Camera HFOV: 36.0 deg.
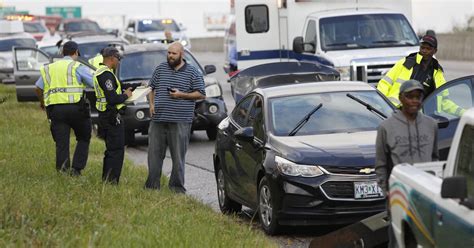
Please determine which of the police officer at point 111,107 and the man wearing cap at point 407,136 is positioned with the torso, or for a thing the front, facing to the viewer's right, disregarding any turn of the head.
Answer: the police officer

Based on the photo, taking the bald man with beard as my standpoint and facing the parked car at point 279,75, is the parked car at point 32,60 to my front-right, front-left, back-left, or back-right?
front-left

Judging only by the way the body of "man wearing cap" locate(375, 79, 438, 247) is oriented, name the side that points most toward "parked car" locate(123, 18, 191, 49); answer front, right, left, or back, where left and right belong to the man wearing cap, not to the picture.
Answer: back

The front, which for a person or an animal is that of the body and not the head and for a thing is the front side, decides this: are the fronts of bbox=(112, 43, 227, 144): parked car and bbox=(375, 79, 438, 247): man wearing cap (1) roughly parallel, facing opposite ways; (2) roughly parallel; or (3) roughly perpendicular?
roughly parallel

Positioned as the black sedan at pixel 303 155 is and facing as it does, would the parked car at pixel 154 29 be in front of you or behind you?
behind

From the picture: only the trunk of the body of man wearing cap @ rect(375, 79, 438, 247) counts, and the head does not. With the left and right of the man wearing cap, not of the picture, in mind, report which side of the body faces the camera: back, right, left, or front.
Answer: front

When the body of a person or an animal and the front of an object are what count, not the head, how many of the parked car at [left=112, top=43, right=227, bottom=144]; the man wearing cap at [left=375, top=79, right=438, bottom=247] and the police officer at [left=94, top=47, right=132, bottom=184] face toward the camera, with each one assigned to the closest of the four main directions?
2

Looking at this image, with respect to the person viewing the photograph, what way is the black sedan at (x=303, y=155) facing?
facing the viewer and to the right of the viewer

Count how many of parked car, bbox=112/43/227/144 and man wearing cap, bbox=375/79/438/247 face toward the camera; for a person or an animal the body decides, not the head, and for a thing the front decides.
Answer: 2

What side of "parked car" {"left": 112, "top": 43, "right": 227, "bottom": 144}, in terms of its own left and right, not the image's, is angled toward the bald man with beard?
front

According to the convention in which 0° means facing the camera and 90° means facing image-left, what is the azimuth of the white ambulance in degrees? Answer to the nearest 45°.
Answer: approximately 315°
